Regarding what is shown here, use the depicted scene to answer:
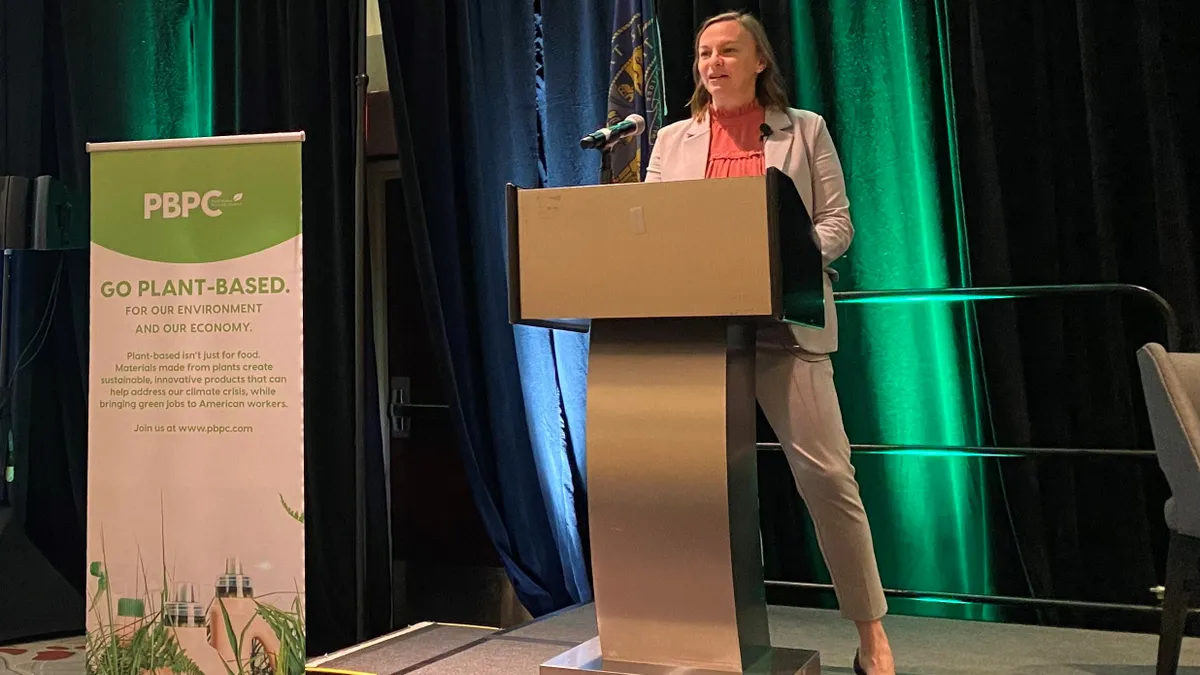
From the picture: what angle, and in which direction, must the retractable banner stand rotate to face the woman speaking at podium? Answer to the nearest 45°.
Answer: approximately 45° to its left

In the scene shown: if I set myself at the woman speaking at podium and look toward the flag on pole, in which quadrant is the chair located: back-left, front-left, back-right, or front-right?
back-right

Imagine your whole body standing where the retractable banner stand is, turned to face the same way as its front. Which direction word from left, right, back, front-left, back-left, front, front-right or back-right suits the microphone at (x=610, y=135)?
front-left

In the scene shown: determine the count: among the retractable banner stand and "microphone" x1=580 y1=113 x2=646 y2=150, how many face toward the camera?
1

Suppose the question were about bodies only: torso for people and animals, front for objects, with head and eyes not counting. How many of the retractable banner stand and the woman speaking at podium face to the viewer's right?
0

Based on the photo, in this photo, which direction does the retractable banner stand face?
toward the camera

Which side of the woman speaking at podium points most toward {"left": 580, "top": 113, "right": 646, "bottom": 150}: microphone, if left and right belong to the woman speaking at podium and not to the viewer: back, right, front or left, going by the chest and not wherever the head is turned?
front

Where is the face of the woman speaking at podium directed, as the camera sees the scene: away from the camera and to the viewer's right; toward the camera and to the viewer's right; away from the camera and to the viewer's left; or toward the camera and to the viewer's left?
toward the camera and to the viewer's left
